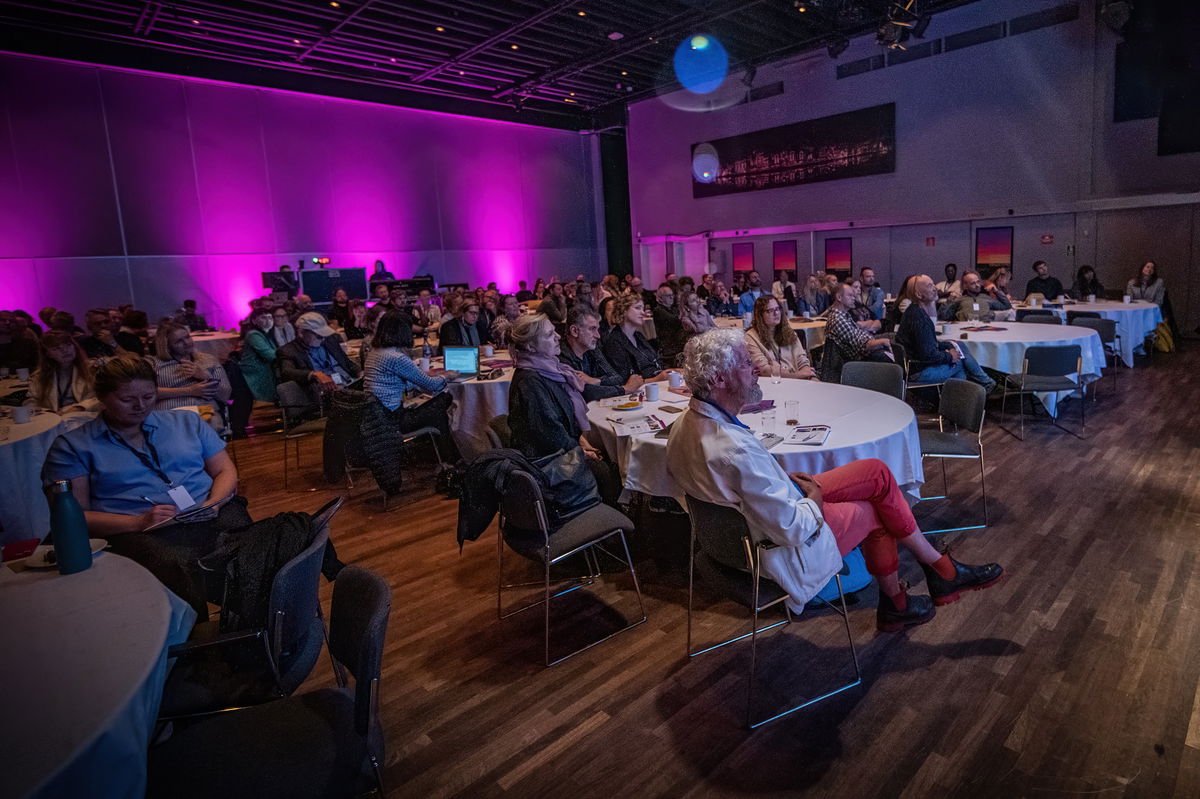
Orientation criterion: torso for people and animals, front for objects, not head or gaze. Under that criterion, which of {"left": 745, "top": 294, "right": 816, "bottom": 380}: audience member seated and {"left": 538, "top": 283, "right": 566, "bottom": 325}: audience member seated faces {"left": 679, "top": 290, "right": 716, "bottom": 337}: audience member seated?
{"left": 538, "top": 283, "right": 566, "bottom": 325}: audience member seated

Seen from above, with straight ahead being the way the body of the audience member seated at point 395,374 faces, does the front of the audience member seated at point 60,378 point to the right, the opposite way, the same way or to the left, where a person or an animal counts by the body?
to the right

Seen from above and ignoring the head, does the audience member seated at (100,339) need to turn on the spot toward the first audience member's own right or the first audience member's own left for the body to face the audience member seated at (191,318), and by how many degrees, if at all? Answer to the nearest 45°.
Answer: approximately 135° to the first audience member's own left

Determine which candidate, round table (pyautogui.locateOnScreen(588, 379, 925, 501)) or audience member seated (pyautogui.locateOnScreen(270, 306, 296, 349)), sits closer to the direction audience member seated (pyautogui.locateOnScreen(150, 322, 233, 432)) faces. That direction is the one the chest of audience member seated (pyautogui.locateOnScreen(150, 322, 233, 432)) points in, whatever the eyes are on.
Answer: the round table

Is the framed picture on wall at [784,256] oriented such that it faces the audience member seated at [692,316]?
yes

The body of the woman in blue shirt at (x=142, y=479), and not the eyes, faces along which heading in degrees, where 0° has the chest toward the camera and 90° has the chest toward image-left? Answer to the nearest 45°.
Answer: approximately 315°
